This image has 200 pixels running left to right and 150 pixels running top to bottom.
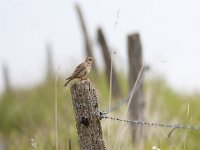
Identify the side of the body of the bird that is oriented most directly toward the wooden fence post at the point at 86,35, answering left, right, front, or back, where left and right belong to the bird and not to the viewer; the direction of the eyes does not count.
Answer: left

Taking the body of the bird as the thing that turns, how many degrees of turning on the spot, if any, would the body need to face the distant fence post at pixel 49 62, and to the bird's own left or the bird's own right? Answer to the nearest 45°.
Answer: approximately 90° to the bird's own left

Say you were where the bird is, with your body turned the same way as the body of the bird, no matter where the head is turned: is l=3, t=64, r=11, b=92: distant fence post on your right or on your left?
on your left

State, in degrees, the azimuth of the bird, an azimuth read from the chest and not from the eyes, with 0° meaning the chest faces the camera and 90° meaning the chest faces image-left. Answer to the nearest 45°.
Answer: approximately 270°

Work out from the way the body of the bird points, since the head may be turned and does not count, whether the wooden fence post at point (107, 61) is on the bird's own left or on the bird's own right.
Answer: on the bird's own left

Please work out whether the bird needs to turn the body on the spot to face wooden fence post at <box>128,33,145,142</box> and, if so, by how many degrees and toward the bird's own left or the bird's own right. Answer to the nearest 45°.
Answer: approximately 90° to the bird's own left
